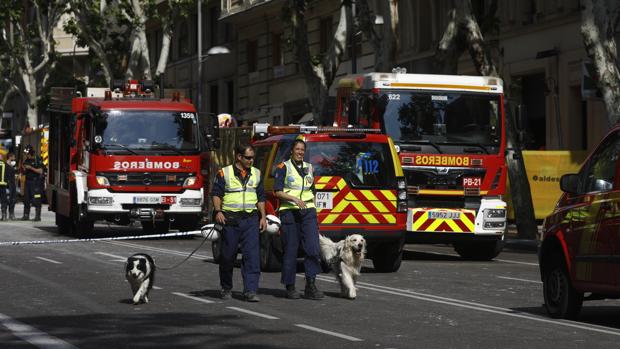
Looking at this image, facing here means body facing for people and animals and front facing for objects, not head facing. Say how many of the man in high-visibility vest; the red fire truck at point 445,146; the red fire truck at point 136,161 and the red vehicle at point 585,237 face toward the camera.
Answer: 3

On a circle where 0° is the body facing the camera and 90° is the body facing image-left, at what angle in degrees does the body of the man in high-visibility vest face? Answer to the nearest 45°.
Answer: approximately 0°

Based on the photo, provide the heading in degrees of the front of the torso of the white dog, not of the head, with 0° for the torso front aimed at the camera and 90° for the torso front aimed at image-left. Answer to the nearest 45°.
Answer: approximately 315°

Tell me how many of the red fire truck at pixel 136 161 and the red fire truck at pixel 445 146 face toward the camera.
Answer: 2

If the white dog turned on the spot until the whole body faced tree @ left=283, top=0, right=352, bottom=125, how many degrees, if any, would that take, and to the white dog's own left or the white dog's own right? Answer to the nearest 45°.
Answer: approximately 135° to the white dog's own left

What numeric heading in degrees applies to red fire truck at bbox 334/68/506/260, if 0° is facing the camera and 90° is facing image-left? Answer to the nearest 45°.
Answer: approximately 0°

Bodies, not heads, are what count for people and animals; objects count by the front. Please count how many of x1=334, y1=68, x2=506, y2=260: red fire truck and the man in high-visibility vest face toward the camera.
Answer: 2
